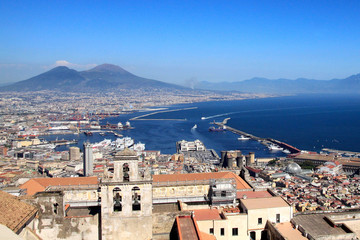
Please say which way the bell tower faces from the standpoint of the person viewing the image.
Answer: facing the viewer
